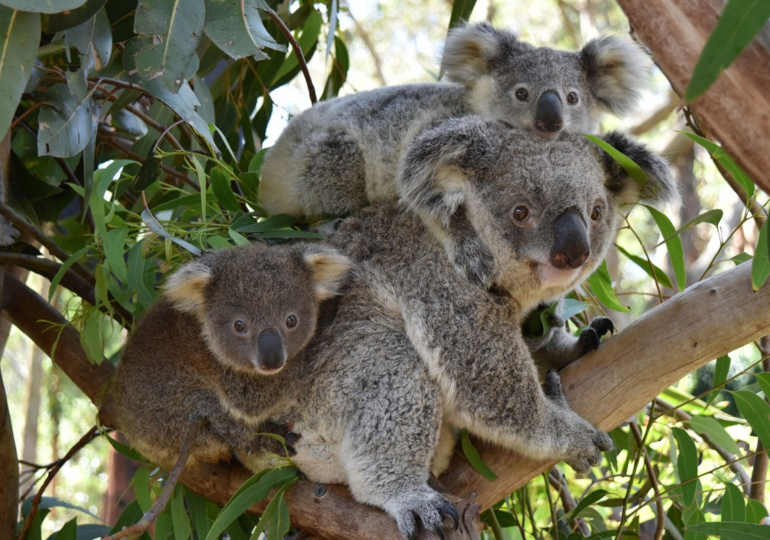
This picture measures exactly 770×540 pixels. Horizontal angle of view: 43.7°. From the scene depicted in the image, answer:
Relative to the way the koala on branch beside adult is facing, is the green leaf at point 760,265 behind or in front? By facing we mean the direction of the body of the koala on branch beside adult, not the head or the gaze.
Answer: in front

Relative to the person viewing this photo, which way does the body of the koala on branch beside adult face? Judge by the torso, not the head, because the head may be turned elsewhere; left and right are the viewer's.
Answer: facing the viewer and to the right of the viewer

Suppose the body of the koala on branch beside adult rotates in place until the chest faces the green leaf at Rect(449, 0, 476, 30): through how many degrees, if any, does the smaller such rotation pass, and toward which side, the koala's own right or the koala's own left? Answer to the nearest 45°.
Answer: approximately 90° to the koala's own left

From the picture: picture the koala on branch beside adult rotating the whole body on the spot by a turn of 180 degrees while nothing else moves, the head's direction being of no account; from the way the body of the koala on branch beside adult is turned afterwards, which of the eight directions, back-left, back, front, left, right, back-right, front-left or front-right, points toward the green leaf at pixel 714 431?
back-right

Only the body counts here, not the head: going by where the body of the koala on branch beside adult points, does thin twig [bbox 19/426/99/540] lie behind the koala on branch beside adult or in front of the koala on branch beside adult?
behind

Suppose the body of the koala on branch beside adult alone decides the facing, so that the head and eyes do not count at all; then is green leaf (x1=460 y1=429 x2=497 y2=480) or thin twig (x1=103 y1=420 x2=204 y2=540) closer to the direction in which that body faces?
the green leaf

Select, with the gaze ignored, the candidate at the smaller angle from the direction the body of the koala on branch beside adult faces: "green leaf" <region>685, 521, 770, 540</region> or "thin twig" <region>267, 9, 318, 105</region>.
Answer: the green leaf

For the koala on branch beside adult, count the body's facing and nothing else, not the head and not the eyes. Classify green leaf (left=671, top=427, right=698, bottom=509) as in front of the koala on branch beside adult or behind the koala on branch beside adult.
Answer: in front

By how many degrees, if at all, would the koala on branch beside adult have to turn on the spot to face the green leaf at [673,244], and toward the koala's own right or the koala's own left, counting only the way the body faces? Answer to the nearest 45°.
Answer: approximately 45° to the koala's own left

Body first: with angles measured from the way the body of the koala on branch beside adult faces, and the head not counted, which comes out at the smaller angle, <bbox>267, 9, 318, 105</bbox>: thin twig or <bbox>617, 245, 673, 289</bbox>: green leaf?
the green leaf
